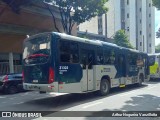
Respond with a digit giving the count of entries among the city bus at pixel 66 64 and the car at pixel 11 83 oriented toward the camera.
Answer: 0
